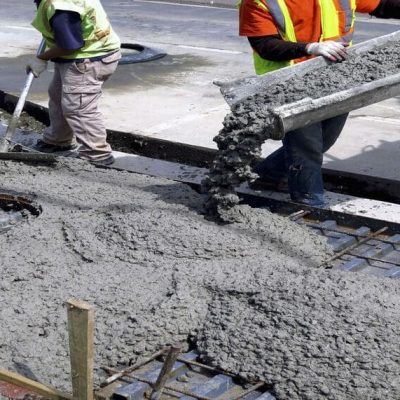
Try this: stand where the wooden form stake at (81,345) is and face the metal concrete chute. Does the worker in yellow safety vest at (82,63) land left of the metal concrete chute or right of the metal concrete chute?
left

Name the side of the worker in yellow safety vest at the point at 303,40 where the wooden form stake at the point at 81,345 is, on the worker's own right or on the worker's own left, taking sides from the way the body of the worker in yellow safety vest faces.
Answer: on the worker's own right

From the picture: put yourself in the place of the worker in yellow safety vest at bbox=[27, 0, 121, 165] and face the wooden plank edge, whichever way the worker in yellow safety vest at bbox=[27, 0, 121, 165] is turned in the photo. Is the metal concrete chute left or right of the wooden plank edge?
left

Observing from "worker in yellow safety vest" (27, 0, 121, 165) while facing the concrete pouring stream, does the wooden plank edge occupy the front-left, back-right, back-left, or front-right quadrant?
front-right

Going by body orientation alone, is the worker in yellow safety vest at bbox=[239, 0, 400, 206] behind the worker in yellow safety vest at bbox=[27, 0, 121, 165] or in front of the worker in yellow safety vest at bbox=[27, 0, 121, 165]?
behind

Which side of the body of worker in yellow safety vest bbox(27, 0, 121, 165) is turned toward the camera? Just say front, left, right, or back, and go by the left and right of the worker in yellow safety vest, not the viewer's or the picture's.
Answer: left

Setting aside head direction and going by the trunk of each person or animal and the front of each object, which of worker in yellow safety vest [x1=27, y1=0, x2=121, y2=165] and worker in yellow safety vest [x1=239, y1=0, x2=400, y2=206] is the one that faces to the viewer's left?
worker in yellow safety vest [x1=27, y1=0, x2=121, y2=165]

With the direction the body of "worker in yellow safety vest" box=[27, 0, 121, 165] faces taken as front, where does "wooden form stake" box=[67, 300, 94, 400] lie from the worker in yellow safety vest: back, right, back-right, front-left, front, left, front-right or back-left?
left

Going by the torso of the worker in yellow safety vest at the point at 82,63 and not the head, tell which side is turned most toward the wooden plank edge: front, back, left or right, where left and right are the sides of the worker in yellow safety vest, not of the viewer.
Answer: left

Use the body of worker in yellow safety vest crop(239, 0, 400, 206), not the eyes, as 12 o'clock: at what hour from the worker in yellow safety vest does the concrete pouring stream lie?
The concrete pouring stream is roughly at 2 o'clock from the worker in yellow safety vest.

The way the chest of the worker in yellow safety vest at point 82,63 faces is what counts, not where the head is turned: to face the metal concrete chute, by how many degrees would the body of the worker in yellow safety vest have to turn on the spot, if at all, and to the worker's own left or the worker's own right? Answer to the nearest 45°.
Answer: approximately 135° to the worker's own left
